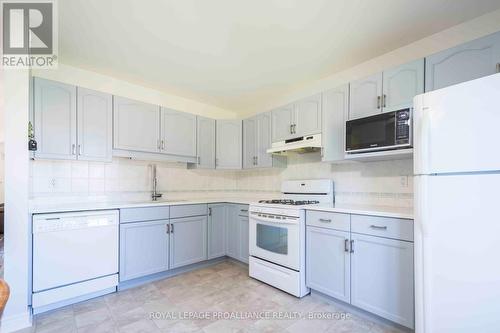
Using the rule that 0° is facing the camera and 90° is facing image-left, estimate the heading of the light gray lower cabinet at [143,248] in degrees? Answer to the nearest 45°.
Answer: approximately 315°

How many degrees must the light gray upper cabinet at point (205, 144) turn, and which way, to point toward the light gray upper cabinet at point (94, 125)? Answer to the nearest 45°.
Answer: approximately 90° to its right

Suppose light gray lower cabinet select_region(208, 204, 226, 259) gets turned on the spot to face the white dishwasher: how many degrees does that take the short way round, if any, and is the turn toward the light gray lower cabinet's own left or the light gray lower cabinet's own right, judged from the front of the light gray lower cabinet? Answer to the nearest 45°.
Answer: approximately 90° to the light gray lower cabinet's own right

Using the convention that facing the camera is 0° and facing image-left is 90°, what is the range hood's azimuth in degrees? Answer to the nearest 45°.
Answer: approximately 45°

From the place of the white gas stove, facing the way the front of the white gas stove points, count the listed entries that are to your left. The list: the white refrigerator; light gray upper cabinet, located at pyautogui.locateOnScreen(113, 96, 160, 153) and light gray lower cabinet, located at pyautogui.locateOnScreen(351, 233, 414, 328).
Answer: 2

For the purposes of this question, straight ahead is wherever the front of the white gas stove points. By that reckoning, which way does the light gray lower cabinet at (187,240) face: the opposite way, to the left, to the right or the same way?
to the left
